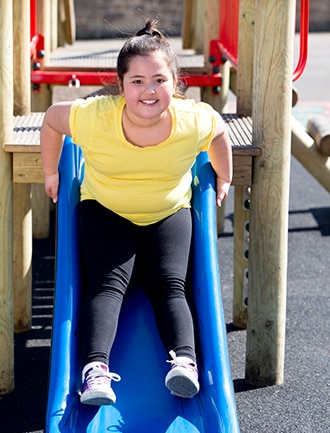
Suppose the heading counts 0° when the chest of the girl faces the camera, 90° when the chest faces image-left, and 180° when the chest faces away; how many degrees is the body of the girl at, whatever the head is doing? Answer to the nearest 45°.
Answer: approximately 0°
